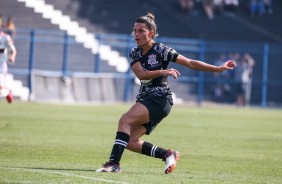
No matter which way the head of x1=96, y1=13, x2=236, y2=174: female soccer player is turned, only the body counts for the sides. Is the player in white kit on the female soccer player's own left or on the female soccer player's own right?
on the female soccer player's own right

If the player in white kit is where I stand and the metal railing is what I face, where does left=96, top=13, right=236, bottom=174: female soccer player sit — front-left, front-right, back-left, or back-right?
back-right
